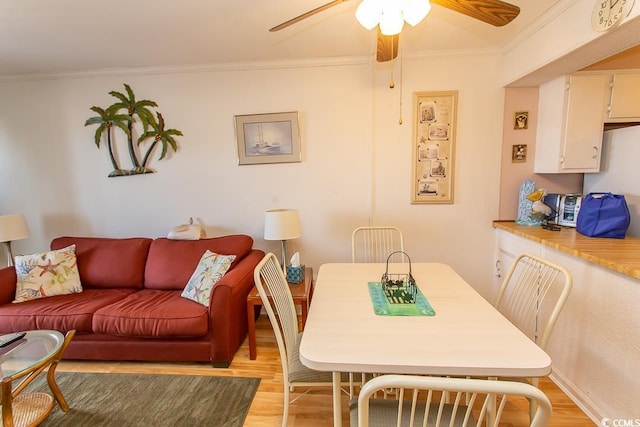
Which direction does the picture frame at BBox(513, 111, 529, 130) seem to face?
toward the camera

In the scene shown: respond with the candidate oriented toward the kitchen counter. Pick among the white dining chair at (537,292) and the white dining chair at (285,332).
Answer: the white dining chair at (285,332)

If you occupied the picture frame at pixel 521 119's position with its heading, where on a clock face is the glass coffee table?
The glass coffee table is roughly at 1 o'clock from the picture frame.

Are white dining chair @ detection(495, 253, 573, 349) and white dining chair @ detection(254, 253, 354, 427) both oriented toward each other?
yes

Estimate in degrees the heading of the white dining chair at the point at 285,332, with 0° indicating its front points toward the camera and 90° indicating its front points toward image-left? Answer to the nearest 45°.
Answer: approximately 270°

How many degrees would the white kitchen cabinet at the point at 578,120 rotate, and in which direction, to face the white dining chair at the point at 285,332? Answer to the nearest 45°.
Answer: approximately 90° to its right

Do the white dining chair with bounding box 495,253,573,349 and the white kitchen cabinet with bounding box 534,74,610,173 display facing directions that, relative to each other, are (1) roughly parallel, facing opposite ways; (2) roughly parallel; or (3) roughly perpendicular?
roughly perpendicular

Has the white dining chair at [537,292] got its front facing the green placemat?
yes

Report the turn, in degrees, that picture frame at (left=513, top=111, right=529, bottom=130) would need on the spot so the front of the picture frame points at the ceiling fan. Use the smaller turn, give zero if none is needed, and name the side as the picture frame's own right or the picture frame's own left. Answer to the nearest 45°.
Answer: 0° — it already faces it

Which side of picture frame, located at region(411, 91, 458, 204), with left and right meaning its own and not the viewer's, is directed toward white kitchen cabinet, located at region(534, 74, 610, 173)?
left

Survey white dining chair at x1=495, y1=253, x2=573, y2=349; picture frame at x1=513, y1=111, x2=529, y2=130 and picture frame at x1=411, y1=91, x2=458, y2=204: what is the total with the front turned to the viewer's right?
0

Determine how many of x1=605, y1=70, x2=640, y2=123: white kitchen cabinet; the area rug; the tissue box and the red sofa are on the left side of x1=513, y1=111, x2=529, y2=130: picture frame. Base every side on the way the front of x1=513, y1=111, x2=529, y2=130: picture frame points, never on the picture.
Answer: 1

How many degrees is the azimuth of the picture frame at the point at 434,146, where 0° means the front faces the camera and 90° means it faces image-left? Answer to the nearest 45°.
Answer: approximately 0°
